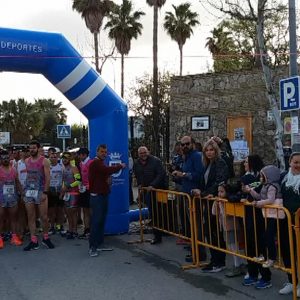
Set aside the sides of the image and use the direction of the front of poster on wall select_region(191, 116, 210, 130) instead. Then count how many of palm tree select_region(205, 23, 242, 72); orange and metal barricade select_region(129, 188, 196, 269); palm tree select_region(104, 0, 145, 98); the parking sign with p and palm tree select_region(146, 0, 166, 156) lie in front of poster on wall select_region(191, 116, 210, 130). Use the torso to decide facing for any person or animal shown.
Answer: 2

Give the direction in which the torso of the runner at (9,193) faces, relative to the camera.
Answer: toward the camera

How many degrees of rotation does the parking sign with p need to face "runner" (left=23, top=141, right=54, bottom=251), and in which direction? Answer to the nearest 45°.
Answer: approximately 45° to its right

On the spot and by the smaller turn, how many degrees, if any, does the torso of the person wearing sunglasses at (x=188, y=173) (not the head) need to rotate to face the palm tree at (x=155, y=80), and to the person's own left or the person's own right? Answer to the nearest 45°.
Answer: approximately 135° to the person's own right

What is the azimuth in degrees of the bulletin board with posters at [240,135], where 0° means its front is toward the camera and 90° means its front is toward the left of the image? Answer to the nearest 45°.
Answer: approximately 0°

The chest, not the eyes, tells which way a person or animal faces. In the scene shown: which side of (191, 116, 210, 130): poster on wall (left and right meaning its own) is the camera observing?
front

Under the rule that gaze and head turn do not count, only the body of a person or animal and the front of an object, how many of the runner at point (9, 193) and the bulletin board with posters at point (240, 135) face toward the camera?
2

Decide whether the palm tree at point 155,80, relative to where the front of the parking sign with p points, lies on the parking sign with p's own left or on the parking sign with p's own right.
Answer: on the parking sign with p's own right

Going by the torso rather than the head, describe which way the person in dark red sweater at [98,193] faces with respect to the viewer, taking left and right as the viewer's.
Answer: facing the viewer and to the right of the viewer
